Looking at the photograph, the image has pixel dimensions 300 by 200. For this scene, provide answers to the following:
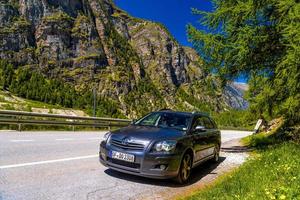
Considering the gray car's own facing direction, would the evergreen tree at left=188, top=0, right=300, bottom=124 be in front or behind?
behind

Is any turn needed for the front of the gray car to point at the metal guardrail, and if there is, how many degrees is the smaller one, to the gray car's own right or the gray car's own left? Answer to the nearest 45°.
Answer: approximately 90° to the gray car's own right

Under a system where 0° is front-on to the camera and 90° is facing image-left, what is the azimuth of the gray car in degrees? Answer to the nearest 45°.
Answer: approximately 45°
